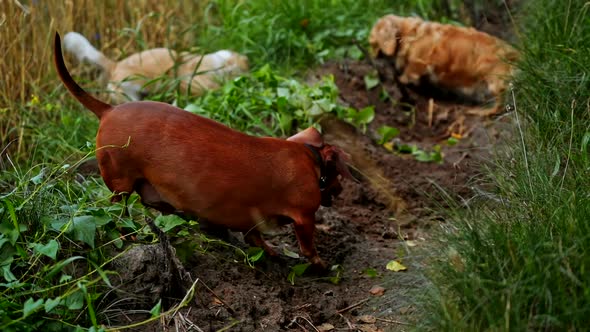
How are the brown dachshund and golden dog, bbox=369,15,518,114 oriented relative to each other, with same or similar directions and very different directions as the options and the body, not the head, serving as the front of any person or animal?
very different directions

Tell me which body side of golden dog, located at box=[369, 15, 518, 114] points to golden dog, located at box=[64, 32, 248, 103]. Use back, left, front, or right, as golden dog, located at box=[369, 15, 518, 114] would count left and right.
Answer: front

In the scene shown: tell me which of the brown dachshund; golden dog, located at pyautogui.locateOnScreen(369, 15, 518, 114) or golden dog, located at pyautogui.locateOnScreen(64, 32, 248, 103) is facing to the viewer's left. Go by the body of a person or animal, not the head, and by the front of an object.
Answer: golden dog, located at pyautogui.locateOnScreen(369, 15, 518, 114)

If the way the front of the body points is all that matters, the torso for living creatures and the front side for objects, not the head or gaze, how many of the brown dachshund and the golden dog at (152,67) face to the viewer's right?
2

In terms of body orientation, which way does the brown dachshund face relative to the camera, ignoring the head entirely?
to the viewer's right

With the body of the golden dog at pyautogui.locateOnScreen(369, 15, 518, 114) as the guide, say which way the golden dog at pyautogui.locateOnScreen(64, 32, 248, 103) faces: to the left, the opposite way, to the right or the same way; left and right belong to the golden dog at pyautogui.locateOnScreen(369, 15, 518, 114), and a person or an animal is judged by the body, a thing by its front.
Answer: the opposite way

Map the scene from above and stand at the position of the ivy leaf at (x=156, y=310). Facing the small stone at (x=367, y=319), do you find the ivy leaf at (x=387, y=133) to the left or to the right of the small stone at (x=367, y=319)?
left

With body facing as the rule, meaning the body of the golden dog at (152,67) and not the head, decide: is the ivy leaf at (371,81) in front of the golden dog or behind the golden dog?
in front

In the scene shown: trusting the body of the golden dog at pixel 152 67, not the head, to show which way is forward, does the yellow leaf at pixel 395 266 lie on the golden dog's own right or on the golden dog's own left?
on the golden dog's own right

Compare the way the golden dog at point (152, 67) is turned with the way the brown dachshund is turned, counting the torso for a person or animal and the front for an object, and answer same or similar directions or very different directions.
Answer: same or similar directions

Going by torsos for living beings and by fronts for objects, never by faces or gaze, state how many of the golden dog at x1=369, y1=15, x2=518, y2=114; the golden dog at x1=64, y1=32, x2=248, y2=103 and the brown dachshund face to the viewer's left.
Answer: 1

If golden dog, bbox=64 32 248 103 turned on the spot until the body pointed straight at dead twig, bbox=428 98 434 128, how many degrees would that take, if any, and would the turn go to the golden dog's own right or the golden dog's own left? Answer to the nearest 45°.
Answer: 0° — it already faces it

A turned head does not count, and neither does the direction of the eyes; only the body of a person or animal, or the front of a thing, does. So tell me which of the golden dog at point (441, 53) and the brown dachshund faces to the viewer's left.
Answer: the golden dog

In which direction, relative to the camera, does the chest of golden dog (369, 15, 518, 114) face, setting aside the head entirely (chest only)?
to the viewer's left

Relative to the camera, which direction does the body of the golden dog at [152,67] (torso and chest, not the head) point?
to the viewer's right
